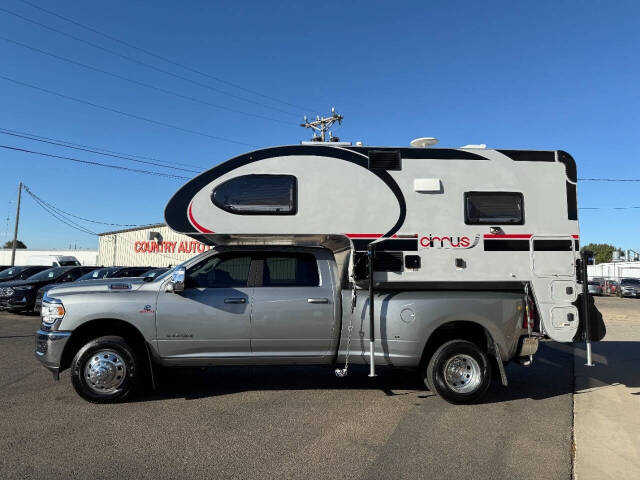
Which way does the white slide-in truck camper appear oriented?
to the viewer's left

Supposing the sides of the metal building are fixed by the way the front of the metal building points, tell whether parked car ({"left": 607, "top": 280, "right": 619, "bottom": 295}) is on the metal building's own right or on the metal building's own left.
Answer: on the metal building's own left

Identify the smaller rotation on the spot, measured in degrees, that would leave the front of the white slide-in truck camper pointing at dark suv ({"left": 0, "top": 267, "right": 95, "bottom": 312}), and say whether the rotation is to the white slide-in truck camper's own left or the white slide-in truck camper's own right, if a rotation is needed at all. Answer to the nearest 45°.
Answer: approximately 45° to the white slide-in truck camper's own right

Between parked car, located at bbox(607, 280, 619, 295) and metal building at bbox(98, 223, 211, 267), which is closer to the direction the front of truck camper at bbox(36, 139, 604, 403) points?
the metal building

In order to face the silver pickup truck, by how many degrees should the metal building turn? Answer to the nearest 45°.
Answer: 0° — it already faces it

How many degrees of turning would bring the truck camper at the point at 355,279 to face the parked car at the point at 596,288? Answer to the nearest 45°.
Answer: approximately 135° to its right

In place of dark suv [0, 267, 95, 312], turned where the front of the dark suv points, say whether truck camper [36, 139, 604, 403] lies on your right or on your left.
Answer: on your left

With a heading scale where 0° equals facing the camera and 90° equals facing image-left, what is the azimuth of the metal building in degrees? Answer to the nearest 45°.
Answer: approximately 0°

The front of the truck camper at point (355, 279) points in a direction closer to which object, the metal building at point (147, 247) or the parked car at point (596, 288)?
the metal building

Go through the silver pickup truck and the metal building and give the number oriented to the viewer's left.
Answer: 1

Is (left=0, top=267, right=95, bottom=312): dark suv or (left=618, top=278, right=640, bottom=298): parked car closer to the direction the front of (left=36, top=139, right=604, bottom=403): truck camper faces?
the dark suv
